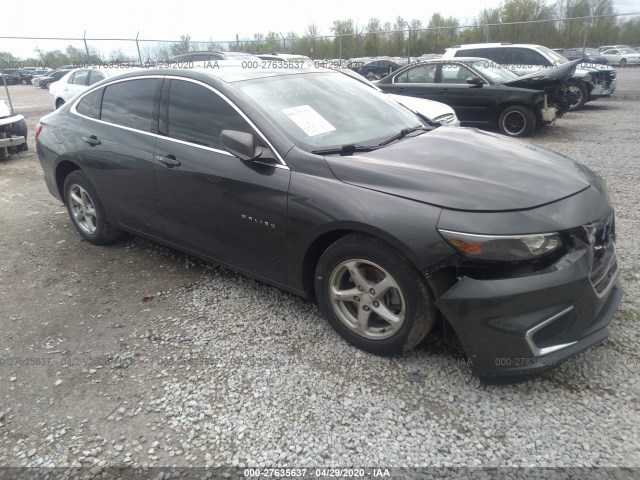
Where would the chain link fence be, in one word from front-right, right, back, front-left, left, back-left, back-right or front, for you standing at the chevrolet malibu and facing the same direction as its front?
back-left

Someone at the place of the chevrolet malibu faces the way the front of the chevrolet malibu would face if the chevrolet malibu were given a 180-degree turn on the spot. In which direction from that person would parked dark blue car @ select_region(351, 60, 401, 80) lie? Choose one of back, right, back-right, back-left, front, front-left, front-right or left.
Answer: front-right

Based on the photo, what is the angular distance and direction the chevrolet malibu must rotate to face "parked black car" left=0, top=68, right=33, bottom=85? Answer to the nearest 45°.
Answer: approximately 180°

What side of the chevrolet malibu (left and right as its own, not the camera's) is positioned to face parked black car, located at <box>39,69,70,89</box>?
back

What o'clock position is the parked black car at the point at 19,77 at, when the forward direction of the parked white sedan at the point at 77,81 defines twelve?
The parked black car is roughly at 7 o'clock from the parked white sedan.

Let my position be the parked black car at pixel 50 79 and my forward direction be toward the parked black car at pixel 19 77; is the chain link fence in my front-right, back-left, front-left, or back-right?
back-right

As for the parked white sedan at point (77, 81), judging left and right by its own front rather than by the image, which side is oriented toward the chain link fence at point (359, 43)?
left

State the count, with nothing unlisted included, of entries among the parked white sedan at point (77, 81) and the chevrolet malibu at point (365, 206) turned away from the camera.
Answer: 0

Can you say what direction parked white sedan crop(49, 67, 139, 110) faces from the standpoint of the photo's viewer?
facing the viewer and to the right of the viewer

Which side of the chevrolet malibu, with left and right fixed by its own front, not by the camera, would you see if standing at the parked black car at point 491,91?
left

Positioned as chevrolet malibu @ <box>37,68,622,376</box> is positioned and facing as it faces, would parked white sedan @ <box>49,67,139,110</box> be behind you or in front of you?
behind
